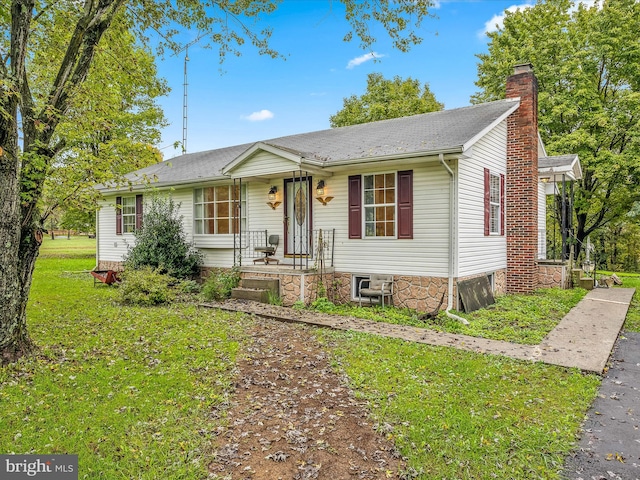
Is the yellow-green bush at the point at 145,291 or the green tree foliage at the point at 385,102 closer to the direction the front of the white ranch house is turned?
the yellow-green bush

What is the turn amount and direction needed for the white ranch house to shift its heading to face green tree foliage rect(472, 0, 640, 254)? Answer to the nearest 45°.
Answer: approximately 180°

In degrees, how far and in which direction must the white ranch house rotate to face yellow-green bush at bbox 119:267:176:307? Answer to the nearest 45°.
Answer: approximately 45° to its right

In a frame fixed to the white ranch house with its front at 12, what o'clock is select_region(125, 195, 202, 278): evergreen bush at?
The evergreen bush is roughly at 2 o'clock from the white ranch house.

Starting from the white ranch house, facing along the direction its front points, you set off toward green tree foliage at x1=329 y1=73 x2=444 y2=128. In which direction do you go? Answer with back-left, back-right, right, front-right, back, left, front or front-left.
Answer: back-right

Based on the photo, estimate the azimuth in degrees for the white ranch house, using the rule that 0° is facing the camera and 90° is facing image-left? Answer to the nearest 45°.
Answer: approximately 45°
